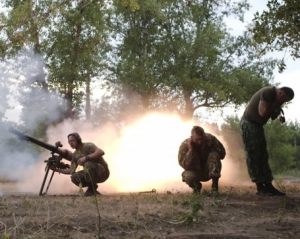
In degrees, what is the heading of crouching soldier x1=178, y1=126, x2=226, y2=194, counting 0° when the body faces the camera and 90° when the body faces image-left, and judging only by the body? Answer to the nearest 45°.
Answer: approximately 0°

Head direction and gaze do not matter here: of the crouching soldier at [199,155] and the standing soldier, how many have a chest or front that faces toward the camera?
1

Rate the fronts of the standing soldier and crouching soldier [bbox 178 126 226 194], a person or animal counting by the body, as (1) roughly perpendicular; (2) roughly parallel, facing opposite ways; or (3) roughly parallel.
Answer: roughly perpendicular

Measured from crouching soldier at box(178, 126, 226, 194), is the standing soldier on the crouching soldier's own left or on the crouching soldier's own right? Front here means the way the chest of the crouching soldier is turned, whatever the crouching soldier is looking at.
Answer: on the crouching soldier's own left

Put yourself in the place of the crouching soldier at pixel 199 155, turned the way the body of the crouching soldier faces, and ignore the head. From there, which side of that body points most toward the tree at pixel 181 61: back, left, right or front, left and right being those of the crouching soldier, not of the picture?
back
